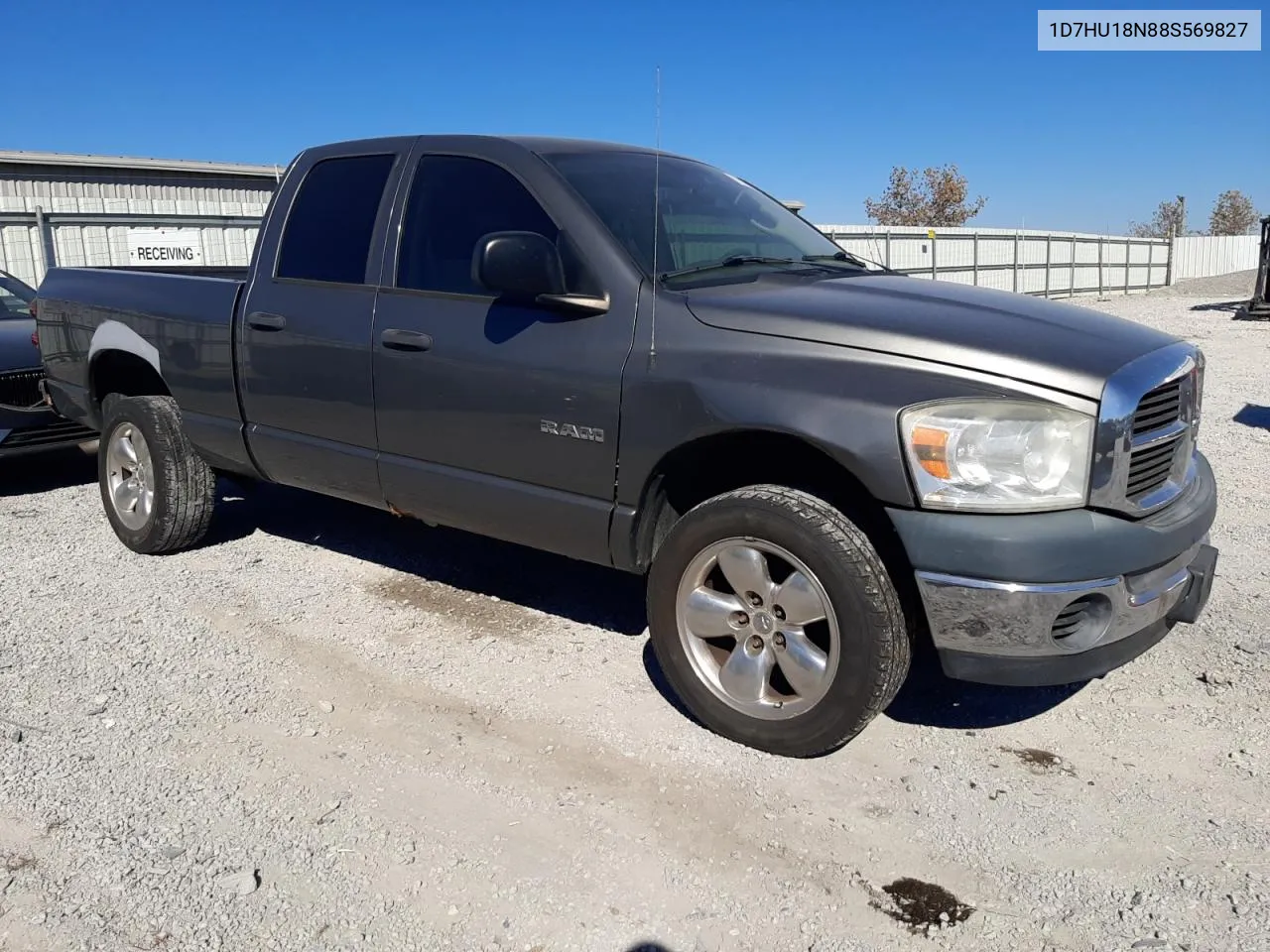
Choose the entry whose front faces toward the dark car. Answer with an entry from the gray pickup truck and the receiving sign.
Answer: the receiving sign

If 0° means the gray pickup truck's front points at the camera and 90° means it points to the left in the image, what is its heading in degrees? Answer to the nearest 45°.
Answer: approximately 315°

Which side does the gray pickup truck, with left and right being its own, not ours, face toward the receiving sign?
back

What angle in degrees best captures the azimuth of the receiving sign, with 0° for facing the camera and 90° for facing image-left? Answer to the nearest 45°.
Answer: approximately 0°

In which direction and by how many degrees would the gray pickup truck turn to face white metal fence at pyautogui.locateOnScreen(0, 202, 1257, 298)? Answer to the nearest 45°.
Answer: approximately 135° to its left

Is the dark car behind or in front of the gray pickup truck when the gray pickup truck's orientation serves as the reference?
behind

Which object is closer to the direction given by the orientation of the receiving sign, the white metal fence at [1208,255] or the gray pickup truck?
the gray pickup truck

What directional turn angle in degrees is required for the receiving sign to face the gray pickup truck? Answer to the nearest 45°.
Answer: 0° — it already faces it
